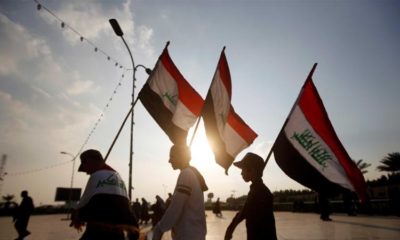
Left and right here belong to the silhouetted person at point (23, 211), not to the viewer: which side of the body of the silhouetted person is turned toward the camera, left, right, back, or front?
left
